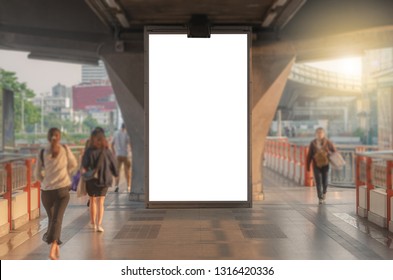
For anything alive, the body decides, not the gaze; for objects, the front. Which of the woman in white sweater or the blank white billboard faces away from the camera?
the woman in white sweater

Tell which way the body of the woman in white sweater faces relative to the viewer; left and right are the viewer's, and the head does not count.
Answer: facing away from the viewer

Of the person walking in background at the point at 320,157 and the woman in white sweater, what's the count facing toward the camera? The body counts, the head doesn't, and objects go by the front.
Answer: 1

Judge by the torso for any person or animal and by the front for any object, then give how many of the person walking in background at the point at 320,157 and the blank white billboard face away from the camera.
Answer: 0

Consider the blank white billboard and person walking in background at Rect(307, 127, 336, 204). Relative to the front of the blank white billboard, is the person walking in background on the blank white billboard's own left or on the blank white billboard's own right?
on the blank white billboard's own left

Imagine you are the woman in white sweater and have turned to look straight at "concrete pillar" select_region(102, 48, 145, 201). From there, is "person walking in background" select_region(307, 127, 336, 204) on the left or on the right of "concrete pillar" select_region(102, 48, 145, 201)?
right

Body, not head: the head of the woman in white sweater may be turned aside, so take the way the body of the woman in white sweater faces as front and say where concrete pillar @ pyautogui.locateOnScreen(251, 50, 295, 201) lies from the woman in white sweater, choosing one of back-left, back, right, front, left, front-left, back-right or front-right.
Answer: front-right

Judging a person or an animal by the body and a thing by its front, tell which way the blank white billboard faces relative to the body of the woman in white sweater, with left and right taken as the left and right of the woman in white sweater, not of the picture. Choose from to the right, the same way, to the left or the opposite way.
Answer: the opposite way

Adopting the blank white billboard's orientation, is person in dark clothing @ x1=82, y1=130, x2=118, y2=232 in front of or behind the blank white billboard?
in front

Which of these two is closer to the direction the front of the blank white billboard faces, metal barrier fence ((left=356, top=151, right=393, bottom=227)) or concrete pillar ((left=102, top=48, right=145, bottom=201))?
the metal barrier fence
